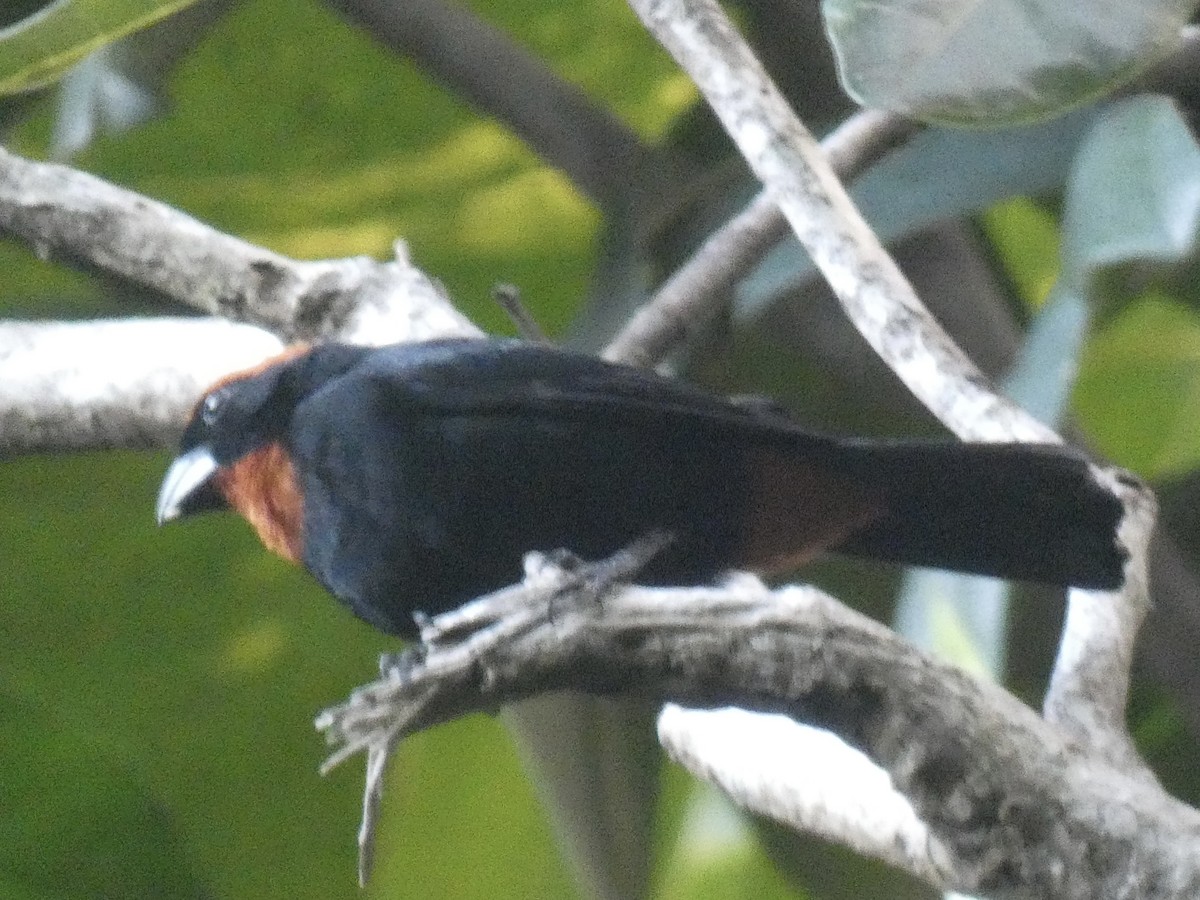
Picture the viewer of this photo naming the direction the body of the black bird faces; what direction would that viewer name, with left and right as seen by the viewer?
facing to the left of the viewer

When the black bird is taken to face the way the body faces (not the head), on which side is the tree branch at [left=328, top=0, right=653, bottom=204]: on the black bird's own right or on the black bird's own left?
on the black bird's own right

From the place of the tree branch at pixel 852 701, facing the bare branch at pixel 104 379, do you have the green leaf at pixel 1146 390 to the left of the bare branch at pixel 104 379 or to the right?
right

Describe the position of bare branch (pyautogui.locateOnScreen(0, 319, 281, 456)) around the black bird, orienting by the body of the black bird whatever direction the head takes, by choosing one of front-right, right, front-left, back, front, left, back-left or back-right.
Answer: front-right

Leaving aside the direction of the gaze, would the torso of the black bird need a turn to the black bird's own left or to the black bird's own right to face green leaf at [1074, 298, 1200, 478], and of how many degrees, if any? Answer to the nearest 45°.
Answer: approximately 135° to the black bird's own right
